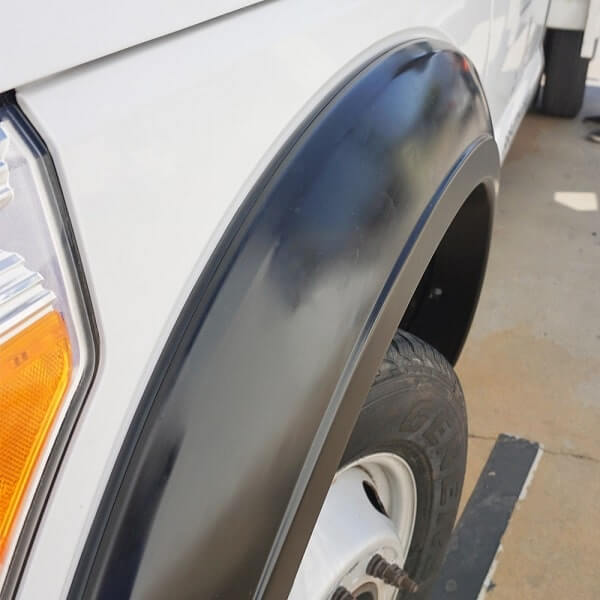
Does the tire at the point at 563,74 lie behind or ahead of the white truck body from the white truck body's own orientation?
behind

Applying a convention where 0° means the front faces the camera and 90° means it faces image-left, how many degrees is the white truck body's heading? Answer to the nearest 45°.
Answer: approximately 45°
